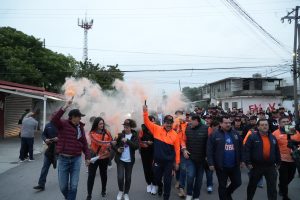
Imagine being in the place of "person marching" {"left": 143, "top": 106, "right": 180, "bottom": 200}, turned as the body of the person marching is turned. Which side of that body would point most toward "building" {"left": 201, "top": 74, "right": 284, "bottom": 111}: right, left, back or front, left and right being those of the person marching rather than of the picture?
back

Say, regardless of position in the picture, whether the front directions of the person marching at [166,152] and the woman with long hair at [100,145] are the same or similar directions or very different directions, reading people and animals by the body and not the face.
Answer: same or similar directions

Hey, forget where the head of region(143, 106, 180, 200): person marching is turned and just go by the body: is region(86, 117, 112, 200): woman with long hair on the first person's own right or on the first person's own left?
on the first person's own right

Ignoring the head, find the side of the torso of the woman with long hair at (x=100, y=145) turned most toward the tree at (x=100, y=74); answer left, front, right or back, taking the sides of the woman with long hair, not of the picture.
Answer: back

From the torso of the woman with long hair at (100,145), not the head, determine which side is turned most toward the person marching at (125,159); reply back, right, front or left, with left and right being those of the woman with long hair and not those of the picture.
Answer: left

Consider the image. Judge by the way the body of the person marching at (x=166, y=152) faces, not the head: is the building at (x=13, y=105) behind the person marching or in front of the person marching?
behind

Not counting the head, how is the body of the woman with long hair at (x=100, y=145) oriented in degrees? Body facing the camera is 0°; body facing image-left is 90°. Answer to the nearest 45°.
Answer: approximately 0°

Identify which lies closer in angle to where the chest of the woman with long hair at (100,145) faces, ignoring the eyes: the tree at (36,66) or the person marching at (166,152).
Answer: the person marching

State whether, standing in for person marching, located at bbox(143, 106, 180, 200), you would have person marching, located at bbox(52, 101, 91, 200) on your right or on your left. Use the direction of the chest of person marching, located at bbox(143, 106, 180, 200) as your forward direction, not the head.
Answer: on your right

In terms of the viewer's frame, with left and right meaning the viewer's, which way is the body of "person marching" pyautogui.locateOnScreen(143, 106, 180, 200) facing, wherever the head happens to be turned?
facing the viewer

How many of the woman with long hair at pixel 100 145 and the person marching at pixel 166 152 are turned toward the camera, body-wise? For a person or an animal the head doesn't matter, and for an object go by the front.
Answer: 2

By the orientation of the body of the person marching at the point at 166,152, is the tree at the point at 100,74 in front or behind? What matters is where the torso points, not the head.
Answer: behind

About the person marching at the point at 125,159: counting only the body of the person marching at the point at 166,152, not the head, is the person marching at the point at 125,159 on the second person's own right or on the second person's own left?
on the second person's own right

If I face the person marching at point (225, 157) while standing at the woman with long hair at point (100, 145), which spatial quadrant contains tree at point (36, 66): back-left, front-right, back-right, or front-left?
back-left
